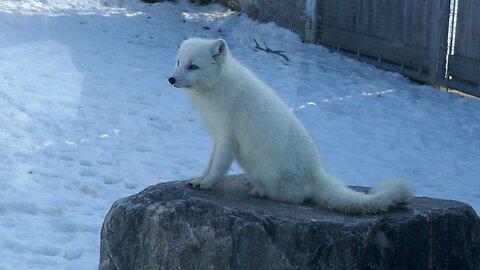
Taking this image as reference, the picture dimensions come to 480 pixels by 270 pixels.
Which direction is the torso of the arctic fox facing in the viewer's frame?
to the viewer's left

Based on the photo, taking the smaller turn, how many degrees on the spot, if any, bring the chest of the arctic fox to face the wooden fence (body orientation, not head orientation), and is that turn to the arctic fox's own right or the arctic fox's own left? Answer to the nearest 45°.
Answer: approximately 90° to the arctic fox's own right
